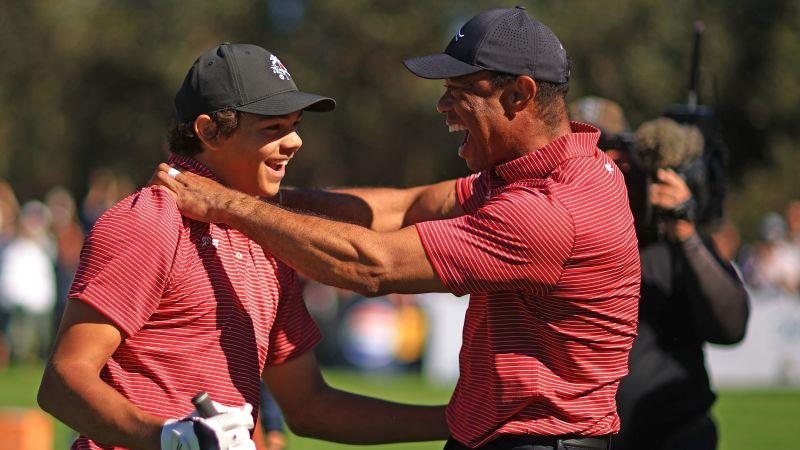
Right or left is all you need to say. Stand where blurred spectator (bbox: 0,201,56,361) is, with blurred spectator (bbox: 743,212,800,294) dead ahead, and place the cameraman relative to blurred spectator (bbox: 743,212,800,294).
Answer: right

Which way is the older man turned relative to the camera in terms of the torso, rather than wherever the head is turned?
to the viewer's left

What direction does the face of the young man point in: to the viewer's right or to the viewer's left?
to the viewer's right

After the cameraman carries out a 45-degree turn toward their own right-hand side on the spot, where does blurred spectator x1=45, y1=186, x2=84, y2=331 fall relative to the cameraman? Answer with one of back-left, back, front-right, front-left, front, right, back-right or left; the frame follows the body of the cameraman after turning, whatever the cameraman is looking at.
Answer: front-right

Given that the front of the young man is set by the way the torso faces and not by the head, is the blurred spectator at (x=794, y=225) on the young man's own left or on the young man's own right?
on the young man's own left

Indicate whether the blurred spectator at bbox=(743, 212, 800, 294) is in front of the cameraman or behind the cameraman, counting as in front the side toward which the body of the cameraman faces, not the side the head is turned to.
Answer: behind

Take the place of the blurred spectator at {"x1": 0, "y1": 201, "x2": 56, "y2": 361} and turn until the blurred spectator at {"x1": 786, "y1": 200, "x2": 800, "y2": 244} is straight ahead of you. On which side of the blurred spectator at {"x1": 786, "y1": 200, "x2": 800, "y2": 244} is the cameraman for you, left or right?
right

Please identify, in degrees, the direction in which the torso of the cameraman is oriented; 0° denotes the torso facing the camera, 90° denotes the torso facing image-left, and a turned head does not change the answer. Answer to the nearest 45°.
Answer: approximately 45°

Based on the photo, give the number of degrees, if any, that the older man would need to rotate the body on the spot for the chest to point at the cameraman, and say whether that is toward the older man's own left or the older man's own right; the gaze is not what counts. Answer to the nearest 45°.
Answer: approximately 135° to the older man's own right

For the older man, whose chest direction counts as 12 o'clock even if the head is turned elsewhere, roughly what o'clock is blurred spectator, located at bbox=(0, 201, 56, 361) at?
The blurred spectator is roughly at 2 o'clock from the older man.

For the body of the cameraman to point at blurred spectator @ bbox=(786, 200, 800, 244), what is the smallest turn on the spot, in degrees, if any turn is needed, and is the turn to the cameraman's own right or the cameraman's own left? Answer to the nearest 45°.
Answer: approximately 135° to the cameraman's own right

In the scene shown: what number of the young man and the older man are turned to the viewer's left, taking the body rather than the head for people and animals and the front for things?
1

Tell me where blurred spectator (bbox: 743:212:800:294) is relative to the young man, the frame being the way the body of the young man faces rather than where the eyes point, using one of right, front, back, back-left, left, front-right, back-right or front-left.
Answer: left

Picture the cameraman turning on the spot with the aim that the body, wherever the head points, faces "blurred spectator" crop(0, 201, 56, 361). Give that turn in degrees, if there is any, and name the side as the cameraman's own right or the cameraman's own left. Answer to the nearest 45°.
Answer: approximately 90° to the cameraman's own right

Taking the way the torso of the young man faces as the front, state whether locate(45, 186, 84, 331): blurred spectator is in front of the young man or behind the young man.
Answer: behind
